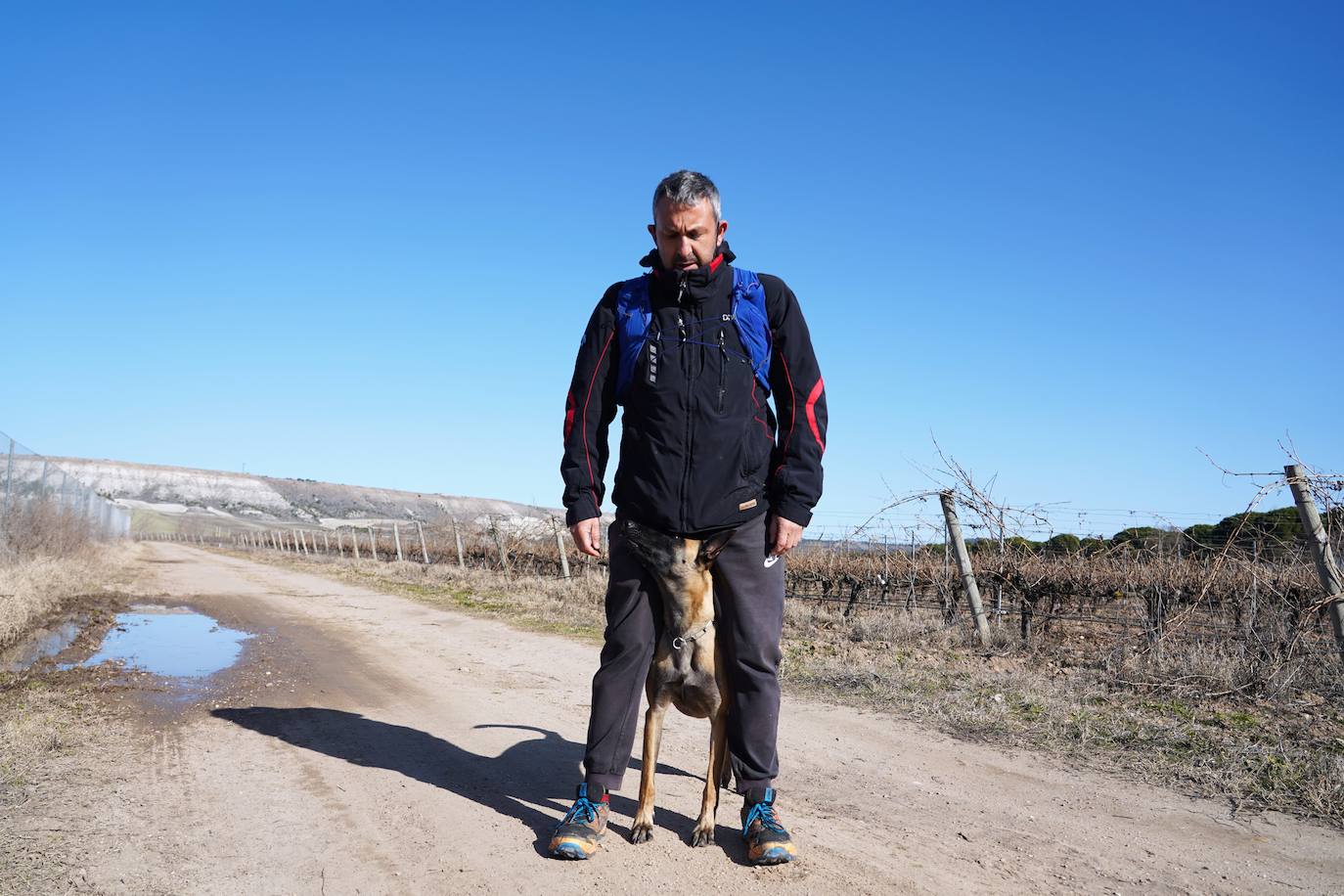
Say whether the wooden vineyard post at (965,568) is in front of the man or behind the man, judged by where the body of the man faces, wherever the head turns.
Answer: behind

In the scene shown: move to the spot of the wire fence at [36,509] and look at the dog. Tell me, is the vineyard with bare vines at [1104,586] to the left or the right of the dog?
left

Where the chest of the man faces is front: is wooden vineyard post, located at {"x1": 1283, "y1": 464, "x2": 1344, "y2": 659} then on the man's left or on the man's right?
on the man's left

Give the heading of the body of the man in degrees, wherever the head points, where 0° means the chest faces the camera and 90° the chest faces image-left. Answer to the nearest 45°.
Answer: approximately 0°

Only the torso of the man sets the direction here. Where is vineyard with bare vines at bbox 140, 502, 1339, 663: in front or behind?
behind

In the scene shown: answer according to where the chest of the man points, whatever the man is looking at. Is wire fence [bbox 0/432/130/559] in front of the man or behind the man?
behind
